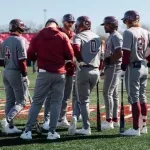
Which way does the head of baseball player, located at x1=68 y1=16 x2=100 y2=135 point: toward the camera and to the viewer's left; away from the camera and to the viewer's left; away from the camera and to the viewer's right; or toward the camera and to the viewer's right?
away from the camera and to the viewer's left

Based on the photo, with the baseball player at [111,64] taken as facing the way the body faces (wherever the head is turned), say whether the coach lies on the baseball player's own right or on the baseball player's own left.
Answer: on the baseball player's own left

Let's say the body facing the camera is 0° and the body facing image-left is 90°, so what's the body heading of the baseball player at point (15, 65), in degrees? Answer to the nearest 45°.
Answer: approximately 225°

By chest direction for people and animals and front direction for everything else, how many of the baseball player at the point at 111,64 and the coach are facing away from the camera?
1

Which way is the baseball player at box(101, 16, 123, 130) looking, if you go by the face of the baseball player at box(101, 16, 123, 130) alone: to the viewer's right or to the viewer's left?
to the viewer's left

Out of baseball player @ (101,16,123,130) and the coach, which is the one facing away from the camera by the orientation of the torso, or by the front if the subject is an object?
the coach

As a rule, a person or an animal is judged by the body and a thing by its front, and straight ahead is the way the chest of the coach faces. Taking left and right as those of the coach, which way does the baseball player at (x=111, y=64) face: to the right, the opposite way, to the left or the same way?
to the left

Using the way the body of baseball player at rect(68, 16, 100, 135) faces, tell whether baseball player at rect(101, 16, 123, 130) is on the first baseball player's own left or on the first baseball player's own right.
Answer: on the first baseball player's own right

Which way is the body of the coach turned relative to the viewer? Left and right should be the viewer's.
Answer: facing away from the viewer

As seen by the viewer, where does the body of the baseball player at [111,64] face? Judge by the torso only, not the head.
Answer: to the viewer's left
